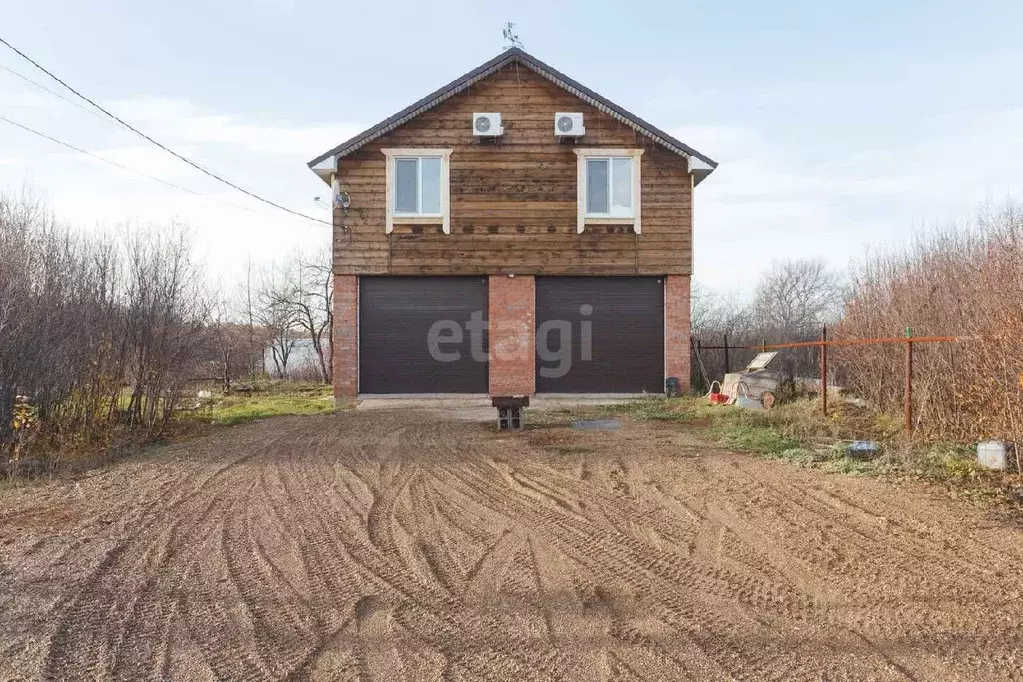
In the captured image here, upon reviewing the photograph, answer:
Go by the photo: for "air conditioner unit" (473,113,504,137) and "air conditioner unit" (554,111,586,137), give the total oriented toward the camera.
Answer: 2

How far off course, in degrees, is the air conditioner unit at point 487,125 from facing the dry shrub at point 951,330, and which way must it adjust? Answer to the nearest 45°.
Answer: approximately 45° to its left

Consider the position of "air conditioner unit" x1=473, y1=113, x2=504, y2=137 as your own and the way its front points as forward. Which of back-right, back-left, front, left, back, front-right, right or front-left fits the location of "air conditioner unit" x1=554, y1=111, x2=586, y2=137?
left

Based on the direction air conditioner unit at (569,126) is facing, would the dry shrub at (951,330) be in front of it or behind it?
in front

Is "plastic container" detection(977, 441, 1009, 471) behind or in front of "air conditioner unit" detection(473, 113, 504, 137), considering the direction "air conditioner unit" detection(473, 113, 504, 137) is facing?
in front

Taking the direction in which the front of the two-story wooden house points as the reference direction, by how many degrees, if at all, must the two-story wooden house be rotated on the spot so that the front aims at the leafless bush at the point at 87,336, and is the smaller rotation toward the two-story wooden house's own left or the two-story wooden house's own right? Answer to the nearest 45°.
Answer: approximately 45° to the two-story wooden house's own right

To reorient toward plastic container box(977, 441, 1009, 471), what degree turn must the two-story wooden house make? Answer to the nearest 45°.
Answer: approximately 45° to its left

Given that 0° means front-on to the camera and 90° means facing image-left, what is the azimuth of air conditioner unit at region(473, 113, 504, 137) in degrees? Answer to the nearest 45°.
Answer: approximately 0°

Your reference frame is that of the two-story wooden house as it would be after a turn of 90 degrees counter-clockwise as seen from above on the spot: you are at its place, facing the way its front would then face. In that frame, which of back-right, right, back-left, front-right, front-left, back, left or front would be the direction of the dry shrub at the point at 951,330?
front-right

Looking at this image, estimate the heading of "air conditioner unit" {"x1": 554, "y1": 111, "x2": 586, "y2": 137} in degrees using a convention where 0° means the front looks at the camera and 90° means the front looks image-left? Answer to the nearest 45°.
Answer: approximately 0°
